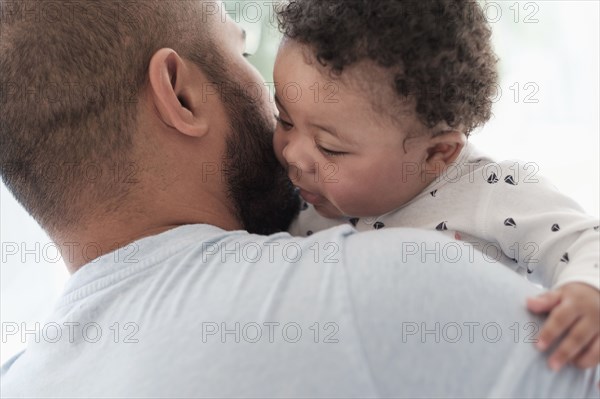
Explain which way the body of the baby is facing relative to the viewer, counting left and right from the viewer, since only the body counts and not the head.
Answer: facing the viewer and to the left of the viewer

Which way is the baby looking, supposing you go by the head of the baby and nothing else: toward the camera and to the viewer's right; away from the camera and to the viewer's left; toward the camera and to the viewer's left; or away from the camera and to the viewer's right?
toward the camera and to the viewer's left

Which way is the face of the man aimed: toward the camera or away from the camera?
away from the camera

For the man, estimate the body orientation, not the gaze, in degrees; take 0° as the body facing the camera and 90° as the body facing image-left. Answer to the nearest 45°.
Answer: approximately 225°
